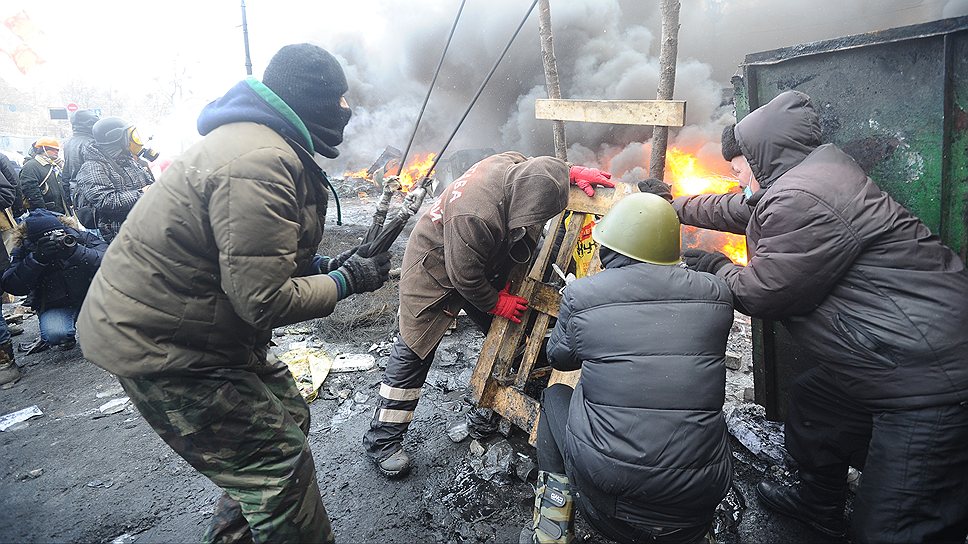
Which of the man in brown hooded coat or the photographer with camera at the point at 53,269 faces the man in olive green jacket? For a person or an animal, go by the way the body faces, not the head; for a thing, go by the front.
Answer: the photographer with camera

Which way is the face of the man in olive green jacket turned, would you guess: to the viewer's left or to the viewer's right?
to the viewer's right

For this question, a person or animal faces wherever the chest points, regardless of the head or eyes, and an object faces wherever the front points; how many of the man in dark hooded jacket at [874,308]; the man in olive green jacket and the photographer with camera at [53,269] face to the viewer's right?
1

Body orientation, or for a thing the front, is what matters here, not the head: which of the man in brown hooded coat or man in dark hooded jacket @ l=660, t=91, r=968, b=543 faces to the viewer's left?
the man in dark hooded jacket

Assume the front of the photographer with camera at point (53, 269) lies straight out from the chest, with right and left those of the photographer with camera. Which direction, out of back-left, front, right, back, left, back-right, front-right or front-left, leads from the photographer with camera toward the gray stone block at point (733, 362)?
front-left

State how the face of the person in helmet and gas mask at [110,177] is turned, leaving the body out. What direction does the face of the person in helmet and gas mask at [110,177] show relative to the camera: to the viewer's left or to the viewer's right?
to the viewer's right

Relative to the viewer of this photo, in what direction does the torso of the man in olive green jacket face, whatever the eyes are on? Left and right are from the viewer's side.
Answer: facing to the right of the viewer

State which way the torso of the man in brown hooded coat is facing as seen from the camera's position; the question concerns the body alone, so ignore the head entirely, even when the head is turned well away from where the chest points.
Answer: to the viewer's right

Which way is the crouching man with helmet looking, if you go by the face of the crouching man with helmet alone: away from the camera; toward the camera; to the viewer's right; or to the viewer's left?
away from the camera

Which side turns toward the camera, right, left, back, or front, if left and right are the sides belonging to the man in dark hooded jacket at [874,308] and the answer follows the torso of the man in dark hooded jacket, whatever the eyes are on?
left
